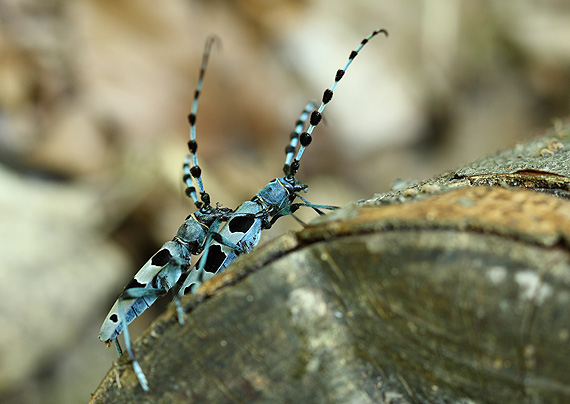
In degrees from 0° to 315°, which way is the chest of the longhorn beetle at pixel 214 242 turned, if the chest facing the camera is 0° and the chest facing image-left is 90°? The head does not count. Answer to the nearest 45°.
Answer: approximately 270°
